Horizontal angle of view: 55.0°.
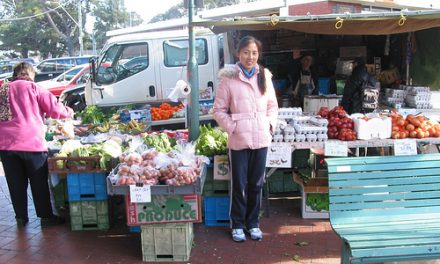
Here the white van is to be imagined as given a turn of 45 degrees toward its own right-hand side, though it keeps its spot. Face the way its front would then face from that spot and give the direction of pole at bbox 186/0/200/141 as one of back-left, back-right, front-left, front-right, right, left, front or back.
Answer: back-left

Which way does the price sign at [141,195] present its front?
toward the camera

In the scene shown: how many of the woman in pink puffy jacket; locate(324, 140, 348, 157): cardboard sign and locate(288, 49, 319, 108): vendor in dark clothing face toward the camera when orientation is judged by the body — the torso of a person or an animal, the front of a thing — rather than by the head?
3

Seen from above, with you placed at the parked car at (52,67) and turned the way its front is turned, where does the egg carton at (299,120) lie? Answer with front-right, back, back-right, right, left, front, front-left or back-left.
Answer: left

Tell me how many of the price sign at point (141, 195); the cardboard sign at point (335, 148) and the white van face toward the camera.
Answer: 2

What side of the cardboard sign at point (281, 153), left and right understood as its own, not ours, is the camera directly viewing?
front

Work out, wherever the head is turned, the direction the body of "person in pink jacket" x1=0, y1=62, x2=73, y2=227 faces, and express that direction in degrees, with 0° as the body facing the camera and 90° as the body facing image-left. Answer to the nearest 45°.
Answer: approximately 225°

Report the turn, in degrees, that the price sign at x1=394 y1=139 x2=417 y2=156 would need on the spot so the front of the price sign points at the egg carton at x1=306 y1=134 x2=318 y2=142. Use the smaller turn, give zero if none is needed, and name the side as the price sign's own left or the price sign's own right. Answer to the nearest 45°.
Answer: approximately 90° to the price sign's own right

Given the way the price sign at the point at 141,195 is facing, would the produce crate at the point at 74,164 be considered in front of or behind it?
behind

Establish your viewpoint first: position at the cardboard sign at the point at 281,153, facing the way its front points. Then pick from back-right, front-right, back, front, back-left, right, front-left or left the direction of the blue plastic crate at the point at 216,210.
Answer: right

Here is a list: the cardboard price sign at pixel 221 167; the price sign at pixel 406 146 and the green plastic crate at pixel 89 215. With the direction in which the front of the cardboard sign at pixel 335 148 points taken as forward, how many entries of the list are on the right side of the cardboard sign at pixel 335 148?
2

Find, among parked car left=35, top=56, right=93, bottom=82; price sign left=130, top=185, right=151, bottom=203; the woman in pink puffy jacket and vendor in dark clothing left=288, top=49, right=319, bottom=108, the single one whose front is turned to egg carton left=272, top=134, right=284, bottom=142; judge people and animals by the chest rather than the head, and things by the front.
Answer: the vendor in dark clothing

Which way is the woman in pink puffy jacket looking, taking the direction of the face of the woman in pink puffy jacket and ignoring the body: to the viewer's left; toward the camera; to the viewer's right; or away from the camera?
toward the camera

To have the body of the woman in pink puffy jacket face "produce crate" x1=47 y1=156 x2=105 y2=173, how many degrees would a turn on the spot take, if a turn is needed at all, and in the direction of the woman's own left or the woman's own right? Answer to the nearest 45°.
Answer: approximately 90° to the woman's own right

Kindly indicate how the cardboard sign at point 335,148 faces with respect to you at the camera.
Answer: facing the viewer
